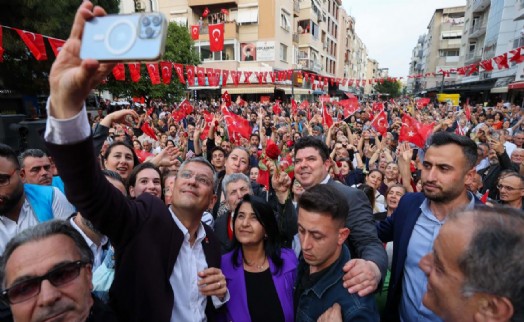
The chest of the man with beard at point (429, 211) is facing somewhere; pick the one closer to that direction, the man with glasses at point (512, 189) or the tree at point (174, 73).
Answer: the tree

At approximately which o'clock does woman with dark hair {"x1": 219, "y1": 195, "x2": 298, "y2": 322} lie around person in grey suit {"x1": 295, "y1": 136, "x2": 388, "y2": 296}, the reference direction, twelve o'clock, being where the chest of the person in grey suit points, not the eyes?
The woman with dark hair is roughly at 1 o'clock from the person in grey suit.

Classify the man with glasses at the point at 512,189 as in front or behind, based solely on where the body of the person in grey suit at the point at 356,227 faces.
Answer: behind

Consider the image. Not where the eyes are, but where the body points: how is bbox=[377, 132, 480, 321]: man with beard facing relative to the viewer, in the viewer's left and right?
facing the viewer and to the left of the viewer

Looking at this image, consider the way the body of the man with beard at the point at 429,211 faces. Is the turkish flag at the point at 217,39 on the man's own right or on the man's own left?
on the man's own right

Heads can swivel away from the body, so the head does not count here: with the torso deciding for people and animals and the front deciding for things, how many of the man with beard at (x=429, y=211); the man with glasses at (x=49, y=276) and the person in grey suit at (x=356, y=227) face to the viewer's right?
0

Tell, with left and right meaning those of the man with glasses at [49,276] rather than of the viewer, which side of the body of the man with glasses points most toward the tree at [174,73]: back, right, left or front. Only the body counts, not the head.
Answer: back

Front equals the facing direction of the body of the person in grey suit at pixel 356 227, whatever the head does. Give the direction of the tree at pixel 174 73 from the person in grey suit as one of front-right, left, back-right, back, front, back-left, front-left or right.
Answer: right

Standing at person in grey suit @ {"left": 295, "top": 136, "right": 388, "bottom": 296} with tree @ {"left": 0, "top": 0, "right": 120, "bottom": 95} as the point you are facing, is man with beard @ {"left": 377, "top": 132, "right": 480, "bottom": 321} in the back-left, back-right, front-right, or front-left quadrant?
back-right

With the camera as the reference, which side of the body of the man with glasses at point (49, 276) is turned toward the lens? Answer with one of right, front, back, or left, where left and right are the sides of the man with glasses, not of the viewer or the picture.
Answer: front

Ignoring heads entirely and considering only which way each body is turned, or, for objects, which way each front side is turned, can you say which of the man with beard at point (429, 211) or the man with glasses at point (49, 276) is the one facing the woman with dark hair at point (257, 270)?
the man with beard

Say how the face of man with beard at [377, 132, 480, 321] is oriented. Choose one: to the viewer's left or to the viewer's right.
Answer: to the viewer's left
